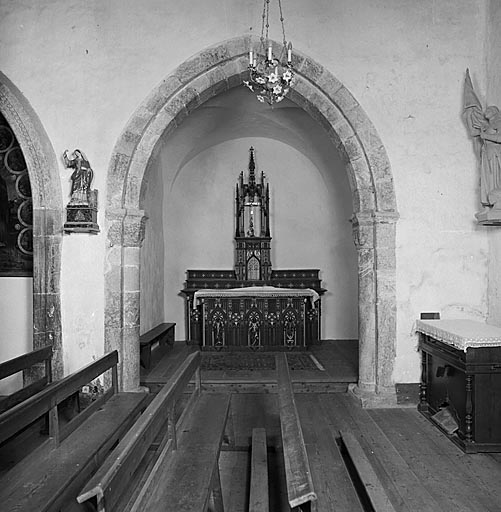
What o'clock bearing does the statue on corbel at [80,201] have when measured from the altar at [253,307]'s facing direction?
The statue on corbel is roughly at 1 o'clock from the altar.

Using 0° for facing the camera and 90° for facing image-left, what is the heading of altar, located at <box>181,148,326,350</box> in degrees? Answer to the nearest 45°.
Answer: approximately 0°

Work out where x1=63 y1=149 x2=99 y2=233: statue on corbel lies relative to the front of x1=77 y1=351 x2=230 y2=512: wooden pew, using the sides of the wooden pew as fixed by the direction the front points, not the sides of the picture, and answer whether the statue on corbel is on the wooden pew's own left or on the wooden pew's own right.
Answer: on the wooden pew's own left

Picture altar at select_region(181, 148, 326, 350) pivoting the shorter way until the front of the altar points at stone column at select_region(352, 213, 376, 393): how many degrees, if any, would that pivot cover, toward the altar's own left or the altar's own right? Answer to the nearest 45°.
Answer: approximately 45° to the altar's own left

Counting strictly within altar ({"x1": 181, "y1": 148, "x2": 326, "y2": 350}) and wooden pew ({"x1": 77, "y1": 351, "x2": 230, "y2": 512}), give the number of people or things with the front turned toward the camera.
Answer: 1

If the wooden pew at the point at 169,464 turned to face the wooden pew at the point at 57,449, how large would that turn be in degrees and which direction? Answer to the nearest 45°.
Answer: approximately 135° to its left

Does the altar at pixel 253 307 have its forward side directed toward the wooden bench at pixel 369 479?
yes
